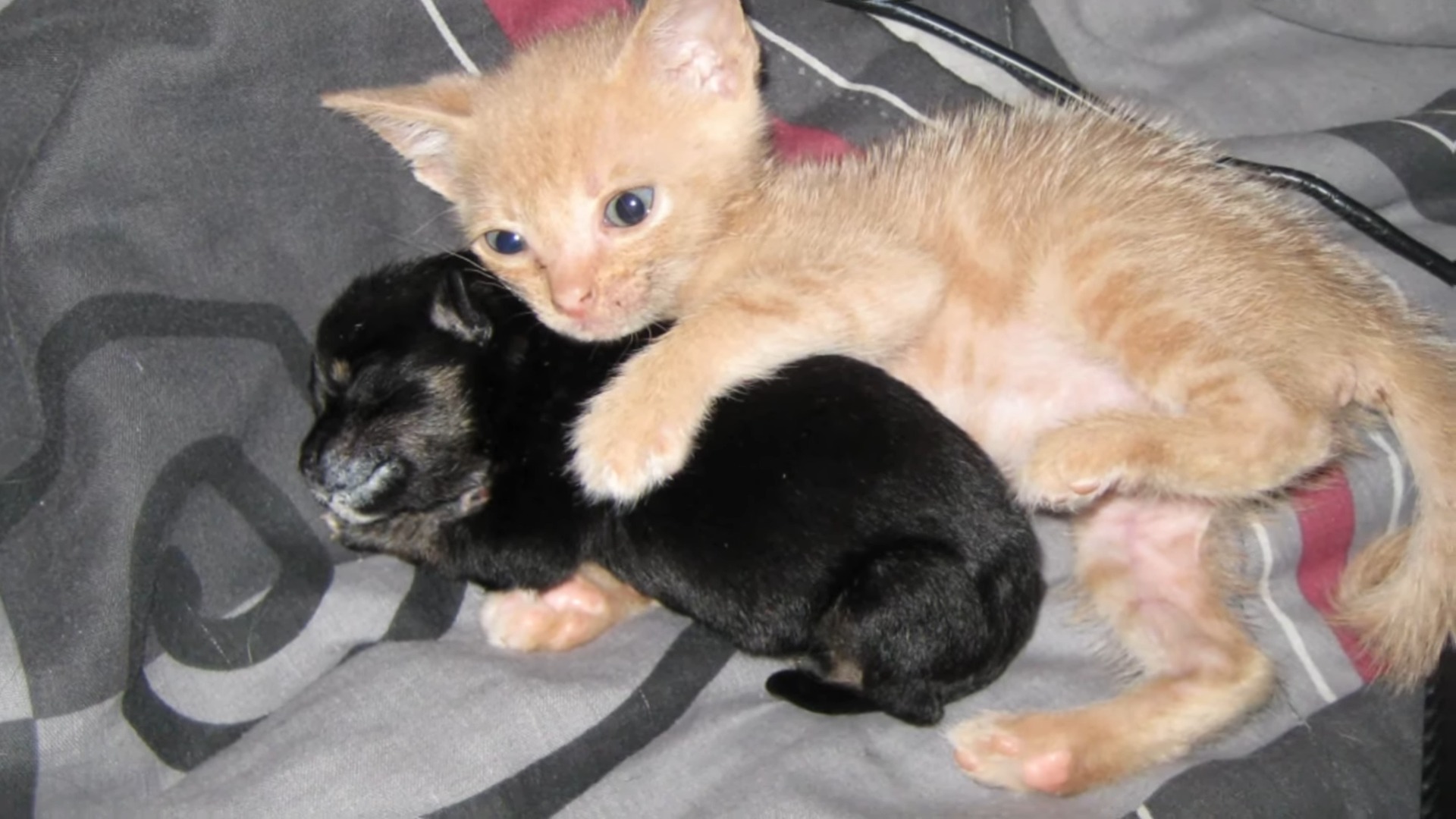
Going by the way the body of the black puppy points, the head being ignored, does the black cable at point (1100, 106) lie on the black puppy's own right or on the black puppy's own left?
on the black puppy's own right

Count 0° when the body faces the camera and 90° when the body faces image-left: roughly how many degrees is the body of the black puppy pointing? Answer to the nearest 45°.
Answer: approximately 90°
